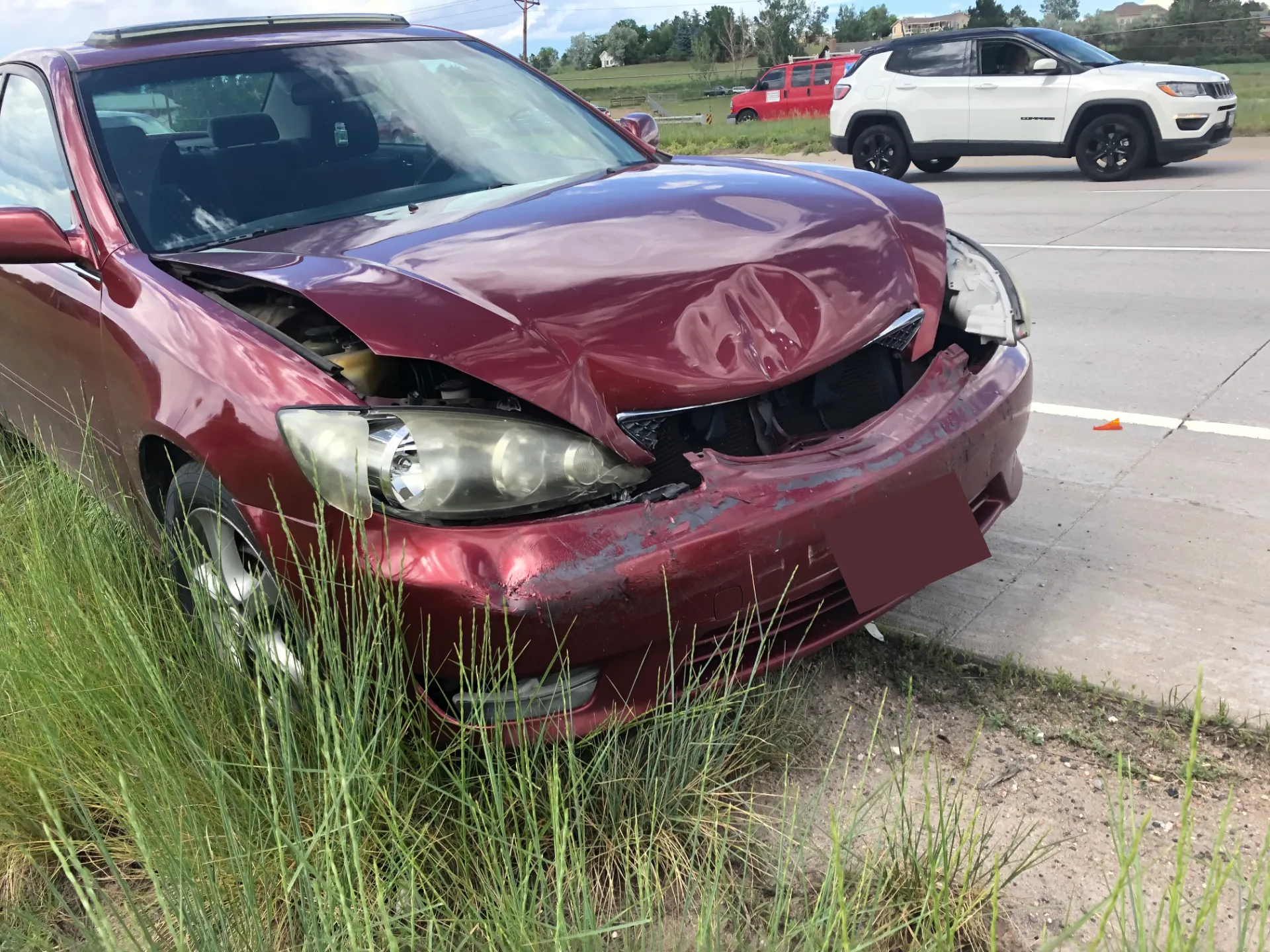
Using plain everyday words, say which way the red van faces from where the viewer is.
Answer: facing to the left of the viewer

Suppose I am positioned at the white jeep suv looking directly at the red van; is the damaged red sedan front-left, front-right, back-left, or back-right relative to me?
back-left

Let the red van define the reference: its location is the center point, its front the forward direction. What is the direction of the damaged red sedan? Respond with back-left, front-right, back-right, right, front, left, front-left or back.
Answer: left

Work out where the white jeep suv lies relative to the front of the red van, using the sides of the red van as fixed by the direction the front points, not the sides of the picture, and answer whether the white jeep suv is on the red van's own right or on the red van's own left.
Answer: on the red van's own left

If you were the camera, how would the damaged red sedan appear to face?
facing the viewer and to the right of the viewer

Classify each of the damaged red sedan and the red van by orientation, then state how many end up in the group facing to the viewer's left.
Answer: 1

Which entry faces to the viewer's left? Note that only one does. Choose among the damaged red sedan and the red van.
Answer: the red van

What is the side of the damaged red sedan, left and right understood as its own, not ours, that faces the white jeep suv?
left

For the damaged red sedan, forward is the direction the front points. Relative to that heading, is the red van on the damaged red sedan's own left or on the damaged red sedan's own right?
on the damaged red sedan's own left
